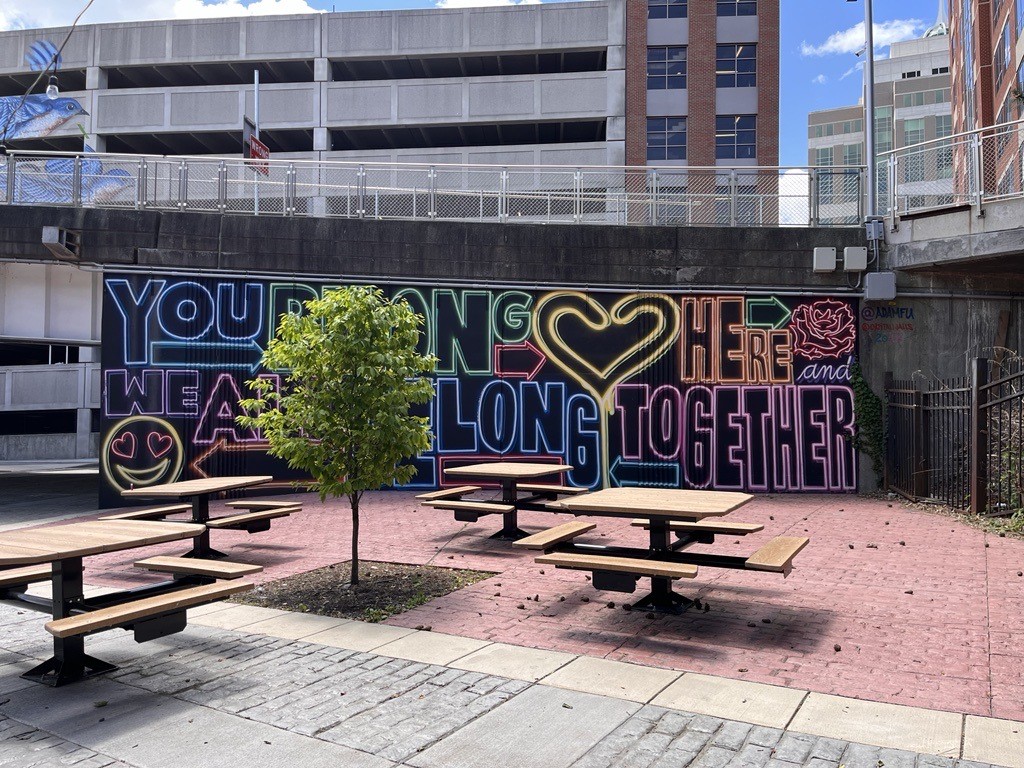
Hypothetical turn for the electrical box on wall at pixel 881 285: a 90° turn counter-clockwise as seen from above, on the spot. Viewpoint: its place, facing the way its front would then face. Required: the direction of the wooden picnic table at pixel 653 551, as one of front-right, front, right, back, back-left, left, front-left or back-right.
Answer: right

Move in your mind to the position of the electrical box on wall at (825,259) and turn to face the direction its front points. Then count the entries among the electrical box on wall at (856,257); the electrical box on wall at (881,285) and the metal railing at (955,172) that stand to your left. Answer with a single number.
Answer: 3

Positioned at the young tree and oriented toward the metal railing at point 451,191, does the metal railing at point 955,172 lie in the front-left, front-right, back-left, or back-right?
front-right

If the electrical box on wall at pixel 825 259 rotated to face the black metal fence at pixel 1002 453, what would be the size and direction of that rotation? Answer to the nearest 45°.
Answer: approximately 45° to its left

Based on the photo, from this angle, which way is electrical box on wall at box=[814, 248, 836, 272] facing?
toward the camera

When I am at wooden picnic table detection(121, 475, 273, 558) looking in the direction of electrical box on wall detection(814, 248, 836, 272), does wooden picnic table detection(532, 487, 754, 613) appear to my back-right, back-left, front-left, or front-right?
front-right

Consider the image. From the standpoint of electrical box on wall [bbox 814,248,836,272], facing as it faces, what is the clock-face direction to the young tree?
The young tree is roughly at 1 o'clock from the electrical box on wall.

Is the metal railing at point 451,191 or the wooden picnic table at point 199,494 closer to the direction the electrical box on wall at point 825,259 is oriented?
the wooden picnic table

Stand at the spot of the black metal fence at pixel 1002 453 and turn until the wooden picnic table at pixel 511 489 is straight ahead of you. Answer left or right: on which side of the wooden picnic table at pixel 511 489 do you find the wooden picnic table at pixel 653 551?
left

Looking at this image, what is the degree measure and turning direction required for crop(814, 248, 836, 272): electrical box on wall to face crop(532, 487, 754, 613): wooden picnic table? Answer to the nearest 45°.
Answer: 0° — it already faces it

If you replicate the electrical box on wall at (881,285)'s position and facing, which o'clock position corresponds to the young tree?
The young tree is roughly at 1 o'clock from the electrical box on wall.

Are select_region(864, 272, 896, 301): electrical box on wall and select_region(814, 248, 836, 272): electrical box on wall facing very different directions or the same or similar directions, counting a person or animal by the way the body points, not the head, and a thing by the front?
same or similar directions

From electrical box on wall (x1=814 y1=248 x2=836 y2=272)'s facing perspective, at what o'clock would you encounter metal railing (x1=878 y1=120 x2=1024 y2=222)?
The metal railing is roughly at 9 o'clock from the electrical box on wall.

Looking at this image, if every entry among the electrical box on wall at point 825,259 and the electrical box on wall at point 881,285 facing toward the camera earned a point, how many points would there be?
2

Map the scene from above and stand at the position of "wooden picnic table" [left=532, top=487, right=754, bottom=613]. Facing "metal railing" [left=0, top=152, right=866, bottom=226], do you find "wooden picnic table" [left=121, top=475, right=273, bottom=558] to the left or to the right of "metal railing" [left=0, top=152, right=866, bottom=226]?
left

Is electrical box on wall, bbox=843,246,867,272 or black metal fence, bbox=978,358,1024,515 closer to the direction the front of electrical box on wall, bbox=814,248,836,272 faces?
the black metal fence
